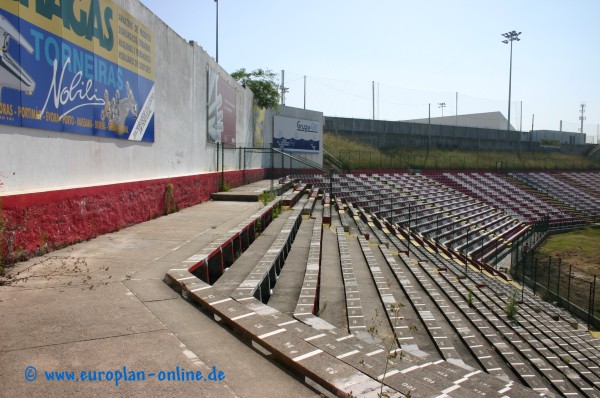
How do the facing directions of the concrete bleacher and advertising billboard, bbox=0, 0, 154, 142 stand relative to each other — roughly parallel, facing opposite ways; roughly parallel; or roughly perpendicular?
roughly parallel

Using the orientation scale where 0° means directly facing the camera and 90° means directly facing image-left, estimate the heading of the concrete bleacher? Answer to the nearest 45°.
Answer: approximately 270°

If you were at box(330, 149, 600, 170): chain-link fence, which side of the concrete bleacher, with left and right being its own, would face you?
left

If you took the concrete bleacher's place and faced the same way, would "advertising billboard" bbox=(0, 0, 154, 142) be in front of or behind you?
behind

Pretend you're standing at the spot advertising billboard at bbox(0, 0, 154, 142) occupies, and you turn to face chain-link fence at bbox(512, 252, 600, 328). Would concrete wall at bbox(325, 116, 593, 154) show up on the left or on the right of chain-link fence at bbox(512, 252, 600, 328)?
left

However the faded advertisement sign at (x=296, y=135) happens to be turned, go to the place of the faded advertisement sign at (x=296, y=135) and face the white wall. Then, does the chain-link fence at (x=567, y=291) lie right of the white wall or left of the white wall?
left

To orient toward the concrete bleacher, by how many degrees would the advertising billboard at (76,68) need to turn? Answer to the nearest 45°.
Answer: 0° — it already faces it

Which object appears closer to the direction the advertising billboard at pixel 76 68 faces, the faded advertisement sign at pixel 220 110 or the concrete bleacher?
the concrete bleacher

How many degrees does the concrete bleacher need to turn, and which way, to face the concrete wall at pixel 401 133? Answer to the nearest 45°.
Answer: approximately 90° to its left

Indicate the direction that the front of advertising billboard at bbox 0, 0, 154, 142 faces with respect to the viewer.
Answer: facing the viewer and to the right of the viewer

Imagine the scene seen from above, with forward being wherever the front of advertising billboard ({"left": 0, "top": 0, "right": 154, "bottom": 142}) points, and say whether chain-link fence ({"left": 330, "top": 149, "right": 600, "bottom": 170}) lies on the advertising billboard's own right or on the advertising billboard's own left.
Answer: on the advertising billboard's own left

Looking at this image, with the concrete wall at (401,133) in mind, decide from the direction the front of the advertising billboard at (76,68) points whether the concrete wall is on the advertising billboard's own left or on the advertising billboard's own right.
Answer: on the advertising billboard's own left
